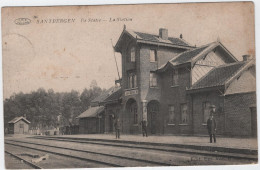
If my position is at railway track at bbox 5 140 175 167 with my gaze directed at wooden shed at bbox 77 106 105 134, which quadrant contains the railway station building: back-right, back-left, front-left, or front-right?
front-right

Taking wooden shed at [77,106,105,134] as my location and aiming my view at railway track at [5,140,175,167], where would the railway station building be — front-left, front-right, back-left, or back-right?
front-left

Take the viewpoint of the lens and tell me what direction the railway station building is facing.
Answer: facing the viewer and to the left of the viewer

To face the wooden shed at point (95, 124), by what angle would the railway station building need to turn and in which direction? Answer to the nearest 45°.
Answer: approximately 90° to its right
